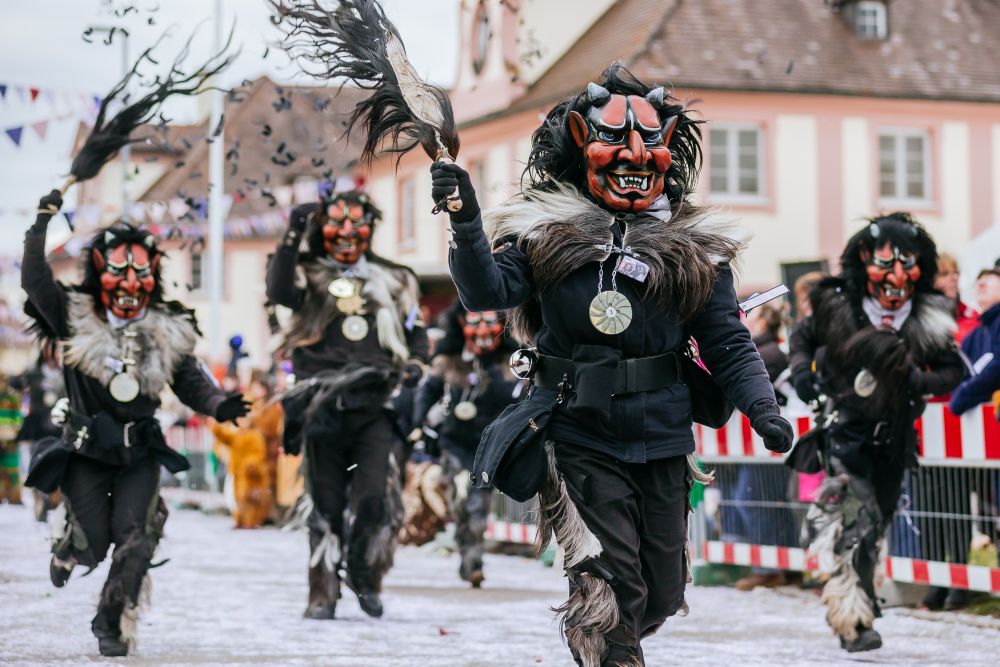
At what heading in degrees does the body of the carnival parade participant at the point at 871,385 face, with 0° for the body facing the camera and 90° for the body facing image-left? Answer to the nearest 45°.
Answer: approximately 0°

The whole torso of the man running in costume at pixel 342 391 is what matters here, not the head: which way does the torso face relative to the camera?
toward the camera

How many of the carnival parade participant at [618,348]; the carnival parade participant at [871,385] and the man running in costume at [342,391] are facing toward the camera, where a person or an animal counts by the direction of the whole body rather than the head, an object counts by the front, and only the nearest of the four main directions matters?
3

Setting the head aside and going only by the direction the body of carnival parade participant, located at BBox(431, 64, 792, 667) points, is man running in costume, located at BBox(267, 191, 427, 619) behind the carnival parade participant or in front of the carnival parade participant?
behind

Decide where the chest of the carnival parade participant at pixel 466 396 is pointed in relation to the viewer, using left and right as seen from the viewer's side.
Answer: facing the viewer

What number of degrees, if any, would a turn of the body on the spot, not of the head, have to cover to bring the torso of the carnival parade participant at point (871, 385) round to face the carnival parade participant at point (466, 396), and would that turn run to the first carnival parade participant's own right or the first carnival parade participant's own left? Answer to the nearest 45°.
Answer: approximately 135° to the first carnival parade participant's own right

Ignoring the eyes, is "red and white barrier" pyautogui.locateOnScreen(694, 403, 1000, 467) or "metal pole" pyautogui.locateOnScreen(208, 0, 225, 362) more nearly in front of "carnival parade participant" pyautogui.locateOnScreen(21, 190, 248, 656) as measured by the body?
the red and white barrier

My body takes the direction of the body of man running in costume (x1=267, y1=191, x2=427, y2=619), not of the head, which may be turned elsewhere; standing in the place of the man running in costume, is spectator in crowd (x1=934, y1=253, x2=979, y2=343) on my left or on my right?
on my left

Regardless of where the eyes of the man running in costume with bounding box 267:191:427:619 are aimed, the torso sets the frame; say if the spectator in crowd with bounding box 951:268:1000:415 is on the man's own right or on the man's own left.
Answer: on the man's own left

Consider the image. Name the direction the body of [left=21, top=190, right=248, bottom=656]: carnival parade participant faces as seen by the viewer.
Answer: toward the camera

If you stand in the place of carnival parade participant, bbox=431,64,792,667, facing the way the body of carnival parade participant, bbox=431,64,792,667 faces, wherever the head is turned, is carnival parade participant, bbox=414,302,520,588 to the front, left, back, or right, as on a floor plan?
back

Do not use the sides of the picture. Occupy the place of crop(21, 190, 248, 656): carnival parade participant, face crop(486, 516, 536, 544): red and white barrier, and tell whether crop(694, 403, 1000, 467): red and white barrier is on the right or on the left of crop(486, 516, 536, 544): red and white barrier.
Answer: right
